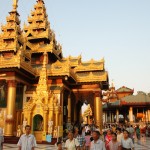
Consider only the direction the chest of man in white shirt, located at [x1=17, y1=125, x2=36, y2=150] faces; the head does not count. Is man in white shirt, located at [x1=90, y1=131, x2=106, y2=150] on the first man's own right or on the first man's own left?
on the first man's own left

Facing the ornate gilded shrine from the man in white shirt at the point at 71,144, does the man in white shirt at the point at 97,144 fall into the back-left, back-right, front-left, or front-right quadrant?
back-right

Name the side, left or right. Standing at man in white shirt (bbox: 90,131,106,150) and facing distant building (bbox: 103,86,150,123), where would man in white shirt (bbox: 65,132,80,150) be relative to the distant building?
left

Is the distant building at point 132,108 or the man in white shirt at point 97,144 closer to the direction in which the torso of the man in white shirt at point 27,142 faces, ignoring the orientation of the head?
the man in white shirt

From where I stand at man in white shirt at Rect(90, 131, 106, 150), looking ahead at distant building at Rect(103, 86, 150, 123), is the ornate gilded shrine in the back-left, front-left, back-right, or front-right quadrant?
front-left

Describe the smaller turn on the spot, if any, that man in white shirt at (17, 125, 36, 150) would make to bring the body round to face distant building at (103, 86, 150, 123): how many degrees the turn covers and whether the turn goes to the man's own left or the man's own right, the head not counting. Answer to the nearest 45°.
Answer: approximately 135° to the man's own left

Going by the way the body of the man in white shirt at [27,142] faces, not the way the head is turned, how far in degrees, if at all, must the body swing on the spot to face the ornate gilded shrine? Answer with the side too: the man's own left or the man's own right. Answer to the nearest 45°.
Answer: approximately 180°

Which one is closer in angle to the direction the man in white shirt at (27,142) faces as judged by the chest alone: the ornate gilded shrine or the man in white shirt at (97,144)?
the man in white shirt

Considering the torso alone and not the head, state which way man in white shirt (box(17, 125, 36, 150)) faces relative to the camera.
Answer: toward the camera
